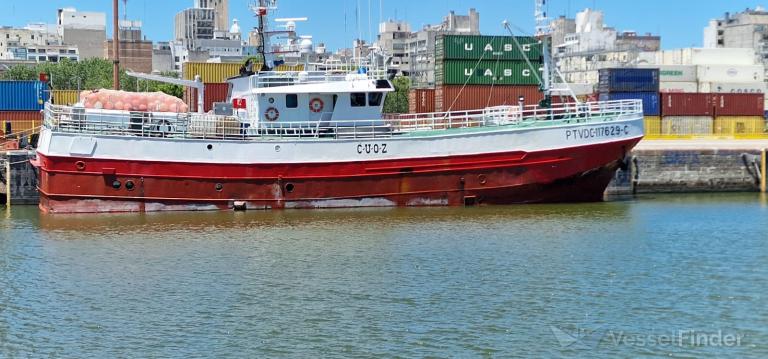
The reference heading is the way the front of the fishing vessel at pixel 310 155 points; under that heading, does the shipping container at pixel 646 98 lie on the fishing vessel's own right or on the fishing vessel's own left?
on the fishing vessel's own left

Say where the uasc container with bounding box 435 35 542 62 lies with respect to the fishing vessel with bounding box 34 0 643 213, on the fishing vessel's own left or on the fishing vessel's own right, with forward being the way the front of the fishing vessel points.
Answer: on the fishing vessel's own left

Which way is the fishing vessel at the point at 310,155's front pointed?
to the viewer's right

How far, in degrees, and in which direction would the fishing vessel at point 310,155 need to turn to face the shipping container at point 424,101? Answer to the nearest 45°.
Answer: approximately 90° to its left

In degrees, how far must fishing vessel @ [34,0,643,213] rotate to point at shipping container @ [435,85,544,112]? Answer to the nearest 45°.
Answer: approximately 45° to its left

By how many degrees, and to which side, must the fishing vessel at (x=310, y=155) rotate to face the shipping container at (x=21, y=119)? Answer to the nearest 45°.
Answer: approximately 135° to its left

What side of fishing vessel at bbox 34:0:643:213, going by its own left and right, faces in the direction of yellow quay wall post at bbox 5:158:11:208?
back

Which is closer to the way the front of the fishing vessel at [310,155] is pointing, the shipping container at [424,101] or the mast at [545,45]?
the mast

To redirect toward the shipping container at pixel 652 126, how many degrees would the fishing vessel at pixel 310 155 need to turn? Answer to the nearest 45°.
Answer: approximately 45° to its left
